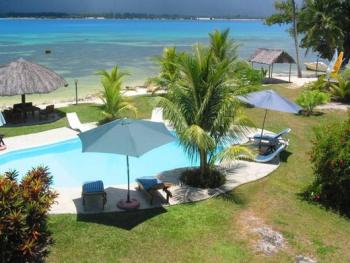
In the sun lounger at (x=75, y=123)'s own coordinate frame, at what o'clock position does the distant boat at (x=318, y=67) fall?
The distant boat is roughly at 9 o'clock from the sun lounger.

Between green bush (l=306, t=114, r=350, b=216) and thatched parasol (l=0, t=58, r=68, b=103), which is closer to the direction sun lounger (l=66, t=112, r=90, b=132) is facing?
the green bush

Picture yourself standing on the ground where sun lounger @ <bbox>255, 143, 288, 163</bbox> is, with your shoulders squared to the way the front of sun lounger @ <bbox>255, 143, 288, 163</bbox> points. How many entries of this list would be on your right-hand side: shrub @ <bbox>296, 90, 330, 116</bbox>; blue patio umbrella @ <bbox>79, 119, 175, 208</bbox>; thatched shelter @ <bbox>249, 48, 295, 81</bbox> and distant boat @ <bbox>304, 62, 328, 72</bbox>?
3

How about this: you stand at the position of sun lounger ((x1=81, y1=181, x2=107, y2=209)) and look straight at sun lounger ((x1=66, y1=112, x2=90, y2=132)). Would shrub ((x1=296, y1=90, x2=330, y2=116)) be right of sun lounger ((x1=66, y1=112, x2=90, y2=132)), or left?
right

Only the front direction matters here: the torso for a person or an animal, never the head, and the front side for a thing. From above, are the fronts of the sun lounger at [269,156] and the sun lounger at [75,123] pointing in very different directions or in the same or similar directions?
very different directions

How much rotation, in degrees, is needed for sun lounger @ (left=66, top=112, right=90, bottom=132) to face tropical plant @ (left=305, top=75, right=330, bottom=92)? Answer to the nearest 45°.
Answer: approximately 45° to its left

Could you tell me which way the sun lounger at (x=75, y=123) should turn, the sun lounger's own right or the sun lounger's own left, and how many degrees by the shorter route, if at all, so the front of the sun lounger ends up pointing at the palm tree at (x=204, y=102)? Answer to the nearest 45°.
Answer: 0° — it already faces it

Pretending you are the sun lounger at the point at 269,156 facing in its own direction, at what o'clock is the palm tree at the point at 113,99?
The palm tree is roughly at 1 o'clock from the sun lounger.

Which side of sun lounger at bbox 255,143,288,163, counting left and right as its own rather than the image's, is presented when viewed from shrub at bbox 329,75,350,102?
right

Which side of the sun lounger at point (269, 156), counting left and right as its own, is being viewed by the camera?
left

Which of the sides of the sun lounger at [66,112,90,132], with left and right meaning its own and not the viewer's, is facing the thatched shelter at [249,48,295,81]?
left

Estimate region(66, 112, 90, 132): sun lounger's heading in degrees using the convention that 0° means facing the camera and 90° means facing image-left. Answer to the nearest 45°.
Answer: approximately 315°

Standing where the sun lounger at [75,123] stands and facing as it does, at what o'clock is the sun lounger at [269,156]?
the sun lounger at [269,156] is roughly at 12 o'clock from the sun lounger at [75,123].

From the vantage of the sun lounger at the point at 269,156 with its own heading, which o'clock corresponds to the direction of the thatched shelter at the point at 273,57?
The thatched shelter is roughly at 3 o'clock from the sun lounger.

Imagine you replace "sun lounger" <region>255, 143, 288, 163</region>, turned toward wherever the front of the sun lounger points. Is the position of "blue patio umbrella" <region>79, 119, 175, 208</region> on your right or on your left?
on your left
